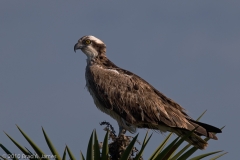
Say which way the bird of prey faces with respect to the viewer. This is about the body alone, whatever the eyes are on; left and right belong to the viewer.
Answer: facing to the left of the viewer
